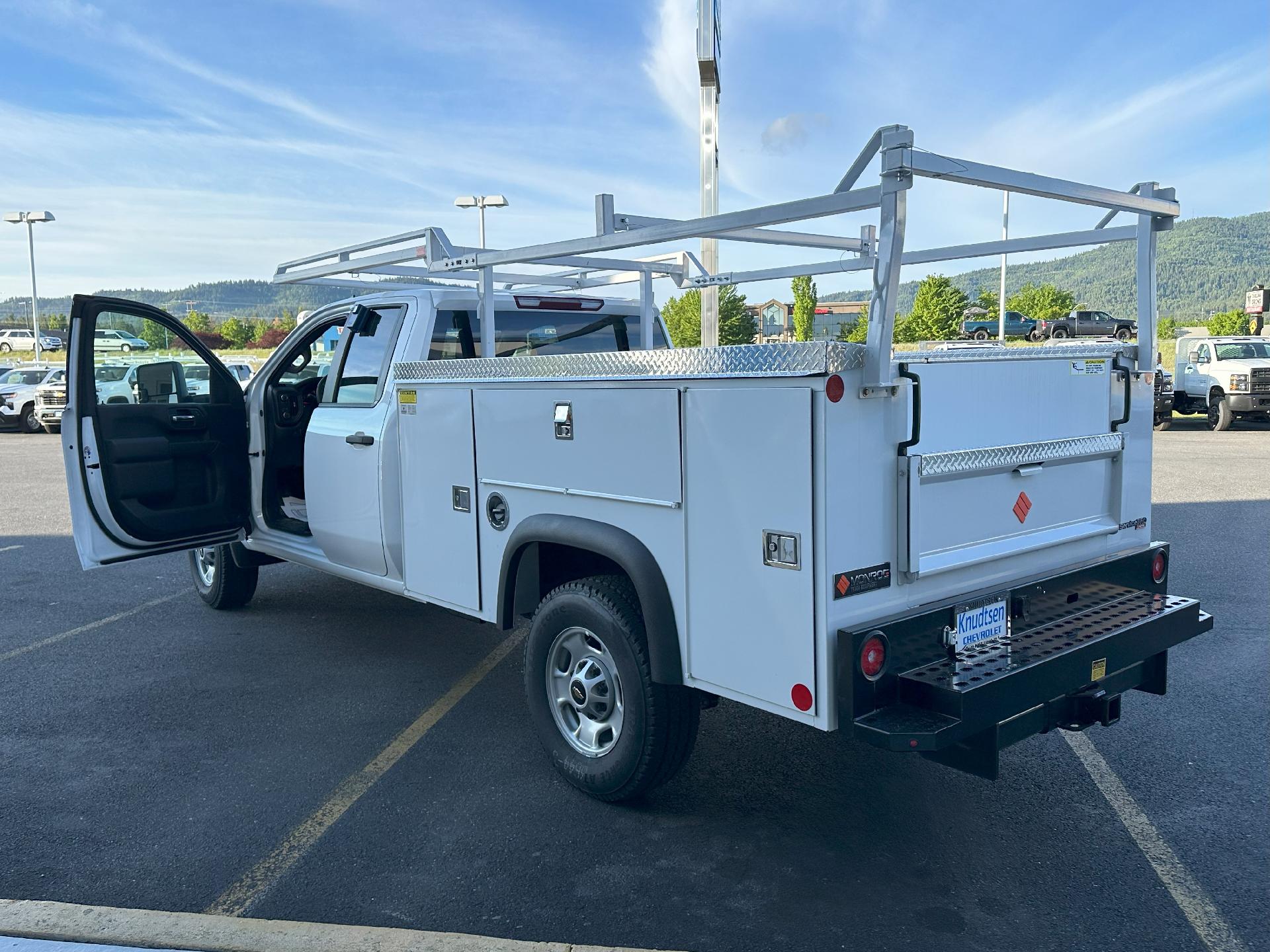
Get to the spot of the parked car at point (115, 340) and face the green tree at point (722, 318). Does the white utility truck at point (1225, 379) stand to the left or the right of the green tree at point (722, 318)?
right

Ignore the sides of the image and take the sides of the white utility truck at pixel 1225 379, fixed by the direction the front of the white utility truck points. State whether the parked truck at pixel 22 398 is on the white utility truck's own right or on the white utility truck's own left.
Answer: on the white utility truck's own right

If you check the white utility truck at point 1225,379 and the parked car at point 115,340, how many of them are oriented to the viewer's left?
0

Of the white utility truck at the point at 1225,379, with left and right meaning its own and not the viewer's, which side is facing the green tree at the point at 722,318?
back

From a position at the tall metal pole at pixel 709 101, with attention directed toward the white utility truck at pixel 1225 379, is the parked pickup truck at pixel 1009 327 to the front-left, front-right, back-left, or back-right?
front-left

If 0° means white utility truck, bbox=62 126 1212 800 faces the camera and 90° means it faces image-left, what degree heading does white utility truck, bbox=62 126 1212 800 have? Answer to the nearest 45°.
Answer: approximately 135°

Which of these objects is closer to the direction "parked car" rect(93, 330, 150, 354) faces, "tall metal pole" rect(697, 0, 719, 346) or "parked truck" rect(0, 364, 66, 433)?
the tall metal pole

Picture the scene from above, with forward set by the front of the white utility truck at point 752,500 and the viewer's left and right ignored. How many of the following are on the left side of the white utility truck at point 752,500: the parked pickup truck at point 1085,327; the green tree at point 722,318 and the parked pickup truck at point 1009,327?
0

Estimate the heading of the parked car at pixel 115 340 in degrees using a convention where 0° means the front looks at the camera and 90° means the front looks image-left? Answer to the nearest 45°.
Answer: approximately 315°

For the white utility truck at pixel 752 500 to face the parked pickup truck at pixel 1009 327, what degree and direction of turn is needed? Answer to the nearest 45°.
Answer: approximately 45° to its right

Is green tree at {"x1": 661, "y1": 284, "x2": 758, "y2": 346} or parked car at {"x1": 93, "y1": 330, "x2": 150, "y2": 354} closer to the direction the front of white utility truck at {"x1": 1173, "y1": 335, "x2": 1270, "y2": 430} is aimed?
the parked car

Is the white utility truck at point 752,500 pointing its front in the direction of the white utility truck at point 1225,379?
no

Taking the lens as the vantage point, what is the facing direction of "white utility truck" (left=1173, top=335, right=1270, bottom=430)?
facing the viewer and to the right of the viewer

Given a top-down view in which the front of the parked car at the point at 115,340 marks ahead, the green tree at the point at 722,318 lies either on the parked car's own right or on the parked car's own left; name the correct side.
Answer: on the parked car's own left

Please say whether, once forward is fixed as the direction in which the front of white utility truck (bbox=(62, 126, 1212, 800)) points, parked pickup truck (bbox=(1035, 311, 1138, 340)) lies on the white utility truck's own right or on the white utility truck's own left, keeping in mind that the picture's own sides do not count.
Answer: on the white utility truck's own right
